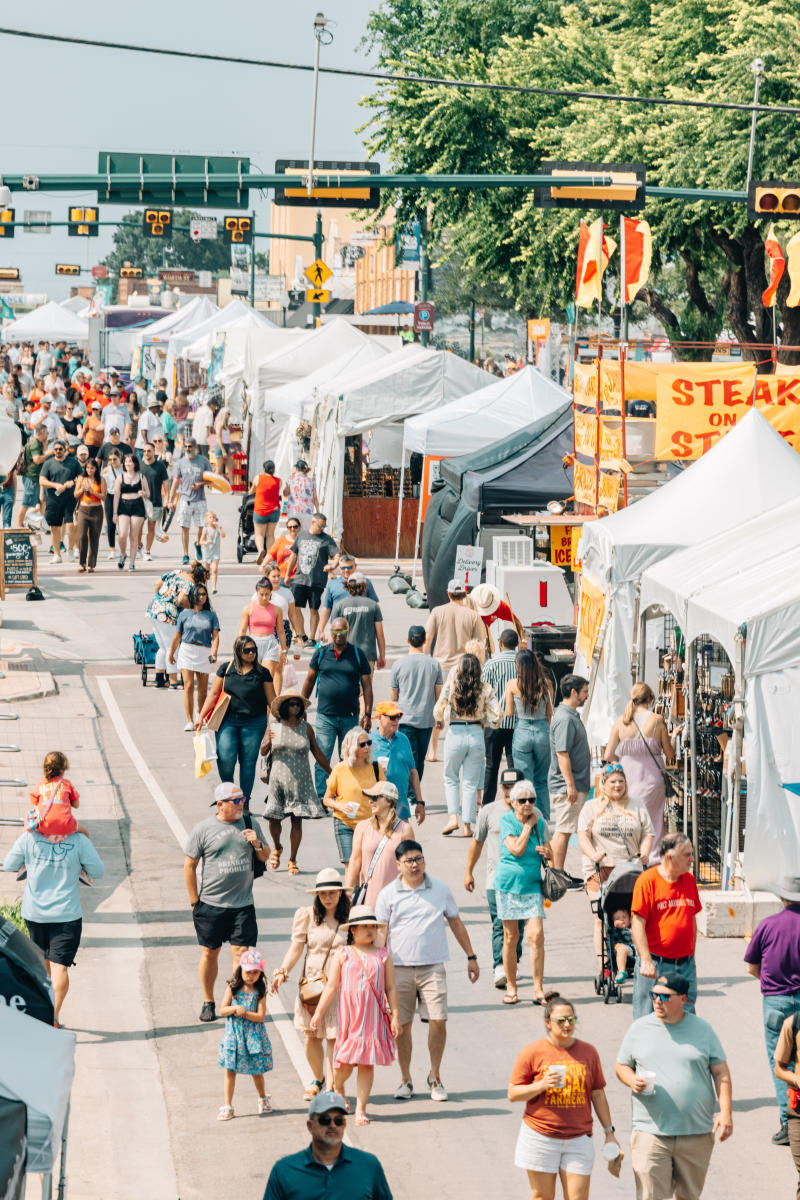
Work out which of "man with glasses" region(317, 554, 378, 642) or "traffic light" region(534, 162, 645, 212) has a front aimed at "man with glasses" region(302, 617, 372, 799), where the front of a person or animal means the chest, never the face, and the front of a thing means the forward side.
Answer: "man with glasses" region(317, 554, 378, 642)

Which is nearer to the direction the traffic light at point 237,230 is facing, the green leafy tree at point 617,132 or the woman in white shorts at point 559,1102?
the woman in white shorts

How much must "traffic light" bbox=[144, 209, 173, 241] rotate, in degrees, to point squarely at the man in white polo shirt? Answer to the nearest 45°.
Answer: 0° — it already faces them

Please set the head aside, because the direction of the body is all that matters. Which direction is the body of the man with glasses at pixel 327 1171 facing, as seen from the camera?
toward the camera

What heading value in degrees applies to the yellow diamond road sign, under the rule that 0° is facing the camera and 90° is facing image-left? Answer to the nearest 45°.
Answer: approximately 0°

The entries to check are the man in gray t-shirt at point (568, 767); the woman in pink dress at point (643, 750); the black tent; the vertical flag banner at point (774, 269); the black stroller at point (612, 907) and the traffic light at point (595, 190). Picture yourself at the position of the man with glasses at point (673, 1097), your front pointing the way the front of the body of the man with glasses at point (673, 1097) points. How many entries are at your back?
6

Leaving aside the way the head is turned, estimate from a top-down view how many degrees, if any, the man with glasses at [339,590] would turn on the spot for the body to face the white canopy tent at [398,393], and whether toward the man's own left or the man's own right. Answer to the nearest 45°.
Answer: approximately 180°

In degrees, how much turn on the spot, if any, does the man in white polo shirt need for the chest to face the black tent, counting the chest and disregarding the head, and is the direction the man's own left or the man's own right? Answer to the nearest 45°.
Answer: approximately 180°

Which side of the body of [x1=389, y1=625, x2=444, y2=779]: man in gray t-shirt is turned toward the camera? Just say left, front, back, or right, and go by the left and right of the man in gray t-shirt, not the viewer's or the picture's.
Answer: back

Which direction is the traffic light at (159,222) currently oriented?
toward the camera

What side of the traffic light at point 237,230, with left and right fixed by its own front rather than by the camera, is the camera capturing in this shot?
front

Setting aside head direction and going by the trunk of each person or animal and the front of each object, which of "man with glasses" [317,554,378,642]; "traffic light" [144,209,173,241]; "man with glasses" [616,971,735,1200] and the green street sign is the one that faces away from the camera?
the green street sign

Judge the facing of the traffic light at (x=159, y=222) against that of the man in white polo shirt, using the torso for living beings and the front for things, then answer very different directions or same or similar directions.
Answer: same or similar directions

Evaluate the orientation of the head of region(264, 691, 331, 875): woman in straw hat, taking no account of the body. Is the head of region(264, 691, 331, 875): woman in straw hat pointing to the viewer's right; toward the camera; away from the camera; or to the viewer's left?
toward the camera

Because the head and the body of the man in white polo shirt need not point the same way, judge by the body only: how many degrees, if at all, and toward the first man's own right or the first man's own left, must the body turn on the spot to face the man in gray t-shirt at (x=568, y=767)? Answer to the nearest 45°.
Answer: approximately 180°

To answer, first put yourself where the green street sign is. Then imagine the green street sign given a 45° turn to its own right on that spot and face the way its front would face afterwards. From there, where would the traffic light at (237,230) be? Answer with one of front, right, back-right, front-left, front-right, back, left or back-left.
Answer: front-left
